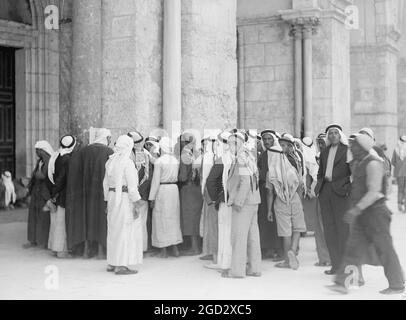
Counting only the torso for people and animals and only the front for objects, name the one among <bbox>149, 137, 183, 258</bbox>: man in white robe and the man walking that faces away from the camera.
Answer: the man in white robe

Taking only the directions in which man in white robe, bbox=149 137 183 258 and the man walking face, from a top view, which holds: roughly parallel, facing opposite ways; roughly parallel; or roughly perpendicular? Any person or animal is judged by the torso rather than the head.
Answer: roughly perpendicular

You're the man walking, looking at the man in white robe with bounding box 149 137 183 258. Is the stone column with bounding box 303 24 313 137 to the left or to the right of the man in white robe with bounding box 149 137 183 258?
right

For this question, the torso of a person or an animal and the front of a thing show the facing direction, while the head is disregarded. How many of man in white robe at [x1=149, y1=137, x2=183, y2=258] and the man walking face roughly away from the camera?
1

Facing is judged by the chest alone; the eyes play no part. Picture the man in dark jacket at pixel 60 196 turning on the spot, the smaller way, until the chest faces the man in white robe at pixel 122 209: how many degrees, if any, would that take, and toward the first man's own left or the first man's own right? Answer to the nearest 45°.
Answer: approximately 90° to the first man's own right

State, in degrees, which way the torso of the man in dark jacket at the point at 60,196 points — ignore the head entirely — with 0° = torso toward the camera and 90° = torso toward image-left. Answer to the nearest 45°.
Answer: approximately 225°

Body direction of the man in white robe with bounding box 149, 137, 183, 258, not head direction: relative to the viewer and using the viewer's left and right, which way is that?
facing away from the viewer
